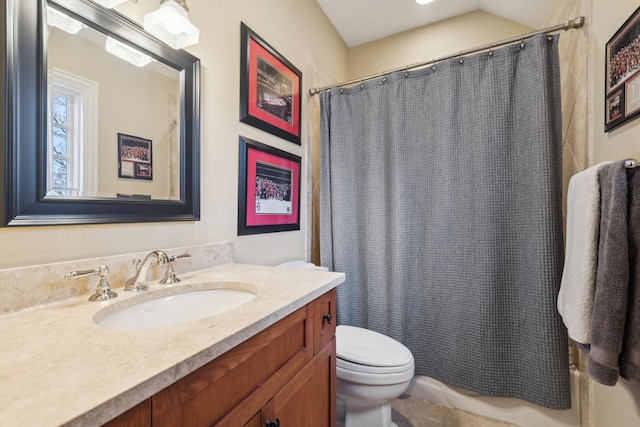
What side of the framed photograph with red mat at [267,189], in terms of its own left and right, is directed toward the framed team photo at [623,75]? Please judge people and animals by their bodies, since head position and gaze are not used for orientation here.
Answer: front

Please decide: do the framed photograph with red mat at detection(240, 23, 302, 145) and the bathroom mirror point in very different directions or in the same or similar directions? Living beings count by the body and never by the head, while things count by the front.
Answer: same or similar directions

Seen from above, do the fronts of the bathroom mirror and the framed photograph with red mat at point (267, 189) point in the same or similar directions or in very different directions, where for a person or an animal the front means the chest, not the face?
same or similar directions

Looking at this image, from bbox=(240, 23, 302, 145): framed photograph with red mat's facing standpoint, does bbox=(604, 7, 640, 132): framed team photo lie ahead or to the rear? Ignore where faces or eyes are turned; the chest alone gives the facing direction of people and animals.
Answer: ahead

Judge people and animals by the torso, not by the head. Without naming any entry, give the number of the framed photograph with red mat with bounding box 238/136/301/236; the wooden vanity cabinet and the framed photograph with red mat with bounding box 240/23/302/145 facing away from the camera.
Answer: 0

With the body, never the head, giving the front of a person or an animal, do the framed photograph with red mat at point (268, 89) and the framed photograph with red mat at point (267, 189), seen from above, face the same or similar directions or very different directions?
same or similar directions

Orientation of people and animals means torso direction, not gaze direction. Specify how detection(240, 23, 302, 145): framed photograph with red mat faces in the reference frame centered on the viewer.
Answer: facing the viewer and to the right of the viewer

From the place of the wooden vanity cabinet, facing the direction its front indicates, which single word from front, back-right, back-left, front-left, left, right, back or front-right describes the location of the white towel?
front-left

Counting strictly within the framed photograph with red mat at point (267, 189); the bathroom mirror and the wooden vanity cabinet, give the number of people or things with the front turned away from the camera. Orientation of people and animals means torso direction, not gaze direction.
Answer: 0

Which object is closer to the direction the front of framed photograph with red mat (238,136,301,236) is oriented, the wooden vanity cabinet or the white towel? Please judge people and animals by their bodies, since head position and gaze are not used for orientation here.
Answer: the white towel

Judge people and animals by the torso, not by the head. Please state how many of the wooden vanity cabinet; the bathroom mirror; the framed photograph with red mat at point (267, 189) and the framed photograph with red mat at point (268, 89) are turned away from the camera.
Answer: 0

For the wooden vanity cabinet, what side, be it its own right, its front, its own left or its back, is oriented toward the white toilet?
left
